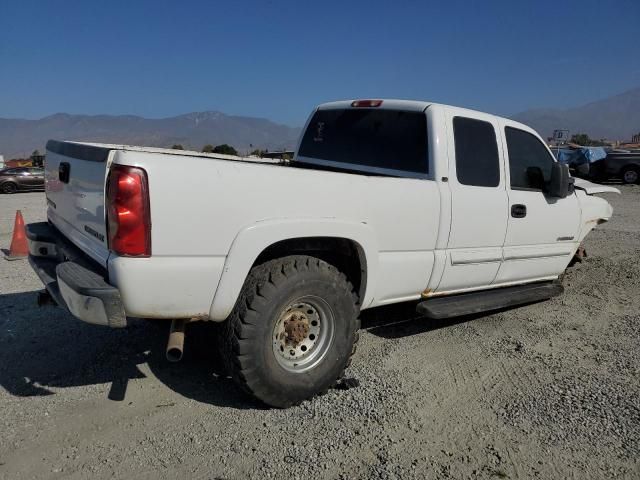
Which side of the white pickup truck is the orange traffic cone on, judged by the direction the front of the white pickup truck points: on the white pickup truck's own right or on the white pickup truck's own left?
on the white pickup truck's own left

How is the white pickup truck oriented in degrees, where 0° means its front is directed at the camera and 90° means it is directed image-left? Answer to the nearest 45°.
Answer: approximately 225°

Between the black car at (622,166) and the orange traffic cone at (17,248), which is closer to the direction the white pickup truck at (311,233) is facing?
the black car
